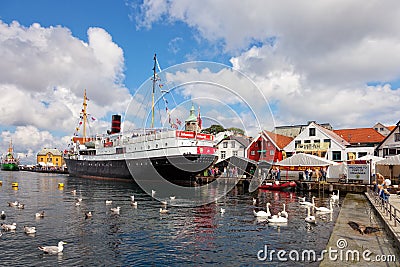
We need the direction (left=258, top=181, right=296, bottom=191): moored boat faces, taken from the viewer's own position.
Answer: facing to the left of the viewer
